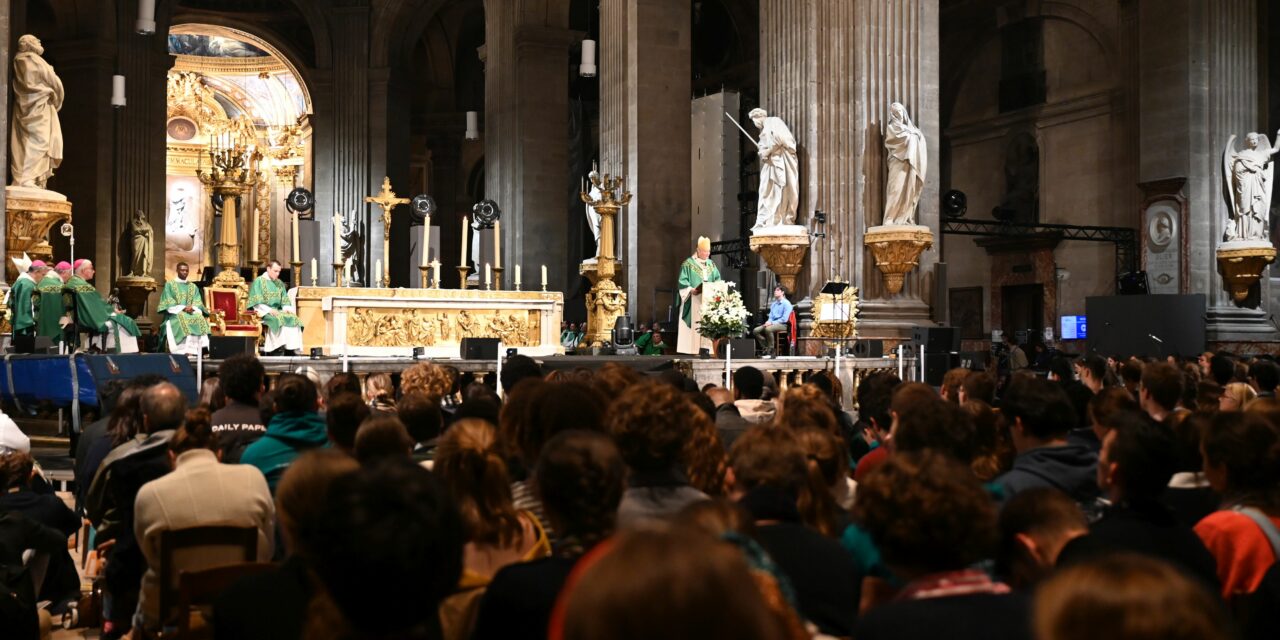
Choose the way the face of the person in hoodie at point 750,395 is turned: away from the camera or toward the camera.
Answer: away from the camera

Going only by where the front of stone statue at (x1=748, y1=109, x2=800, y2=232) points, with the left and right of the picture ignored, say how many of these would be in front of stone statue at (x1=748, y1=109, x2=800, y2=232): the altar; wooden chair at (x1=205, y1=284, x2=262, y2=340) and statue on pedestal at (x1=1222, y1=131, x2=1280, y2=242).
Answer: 2

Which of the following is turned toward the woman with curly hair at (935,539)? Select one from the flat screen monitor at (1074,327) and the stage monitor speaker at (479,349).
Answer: the flat screen monitor

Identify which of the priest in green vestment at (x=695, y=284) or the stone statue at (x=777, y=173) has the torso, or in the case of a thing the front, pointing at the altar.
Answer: the stone statue

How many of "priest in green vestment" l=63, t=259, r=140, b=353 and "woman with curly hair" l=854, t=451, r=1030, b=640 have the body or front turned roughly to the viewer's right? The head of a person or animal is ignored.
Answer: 1

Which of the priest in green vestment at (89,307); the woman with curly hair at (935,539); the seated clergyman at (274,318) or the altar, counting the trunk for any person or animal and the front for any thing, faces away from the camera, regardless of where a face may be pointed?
the woman with curly hair

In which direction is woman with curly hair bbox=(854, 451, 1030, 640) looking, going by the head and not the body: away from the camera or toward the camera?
away from the camera

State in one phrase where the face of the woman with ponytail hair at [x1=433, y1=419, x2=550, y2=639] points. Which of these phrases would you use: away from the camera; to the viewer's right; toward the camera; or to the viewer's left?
away from the camera

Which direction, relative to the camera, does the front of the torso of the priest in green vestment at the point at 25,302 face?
to the viewer's right

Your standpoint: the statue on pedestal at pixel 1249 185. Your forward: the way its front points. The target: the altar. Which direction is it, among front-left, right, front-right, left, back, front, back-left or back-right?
front-right

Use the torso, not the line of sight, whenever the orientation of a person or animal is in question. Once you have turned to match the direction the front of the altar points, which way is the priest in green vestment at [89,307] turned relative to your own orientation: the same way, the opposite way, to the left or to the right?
to the left

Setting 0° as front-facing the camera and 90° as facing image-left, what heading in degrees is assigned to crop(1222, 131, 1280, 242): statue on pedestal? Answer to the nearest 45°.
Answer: approximately 0°

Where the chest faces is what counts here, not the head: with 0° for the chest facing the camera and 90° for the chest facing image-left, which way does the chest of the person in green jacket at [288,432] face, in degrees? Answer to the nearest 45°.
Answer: approximately 180°
